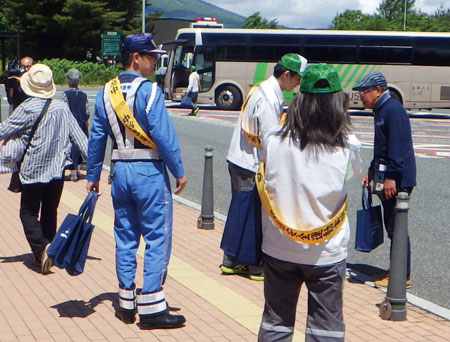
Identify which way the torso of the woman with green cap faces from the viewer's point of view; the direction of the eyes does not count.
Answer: away from the camera

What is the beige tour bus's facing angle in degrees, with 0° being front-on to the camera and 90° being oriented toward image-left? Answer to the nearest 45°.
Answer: approximately 90°

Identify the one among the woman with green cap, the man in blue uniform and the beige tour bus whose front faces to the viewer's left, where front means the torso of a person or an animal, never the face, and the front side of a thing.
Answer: the beige tour bus

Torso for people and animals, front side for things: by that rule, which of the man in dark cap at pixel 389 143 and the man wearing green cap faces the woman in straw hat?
the man in dark cap

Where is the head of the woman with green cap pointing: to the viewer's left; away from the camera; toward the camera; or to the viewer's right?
away from the camera

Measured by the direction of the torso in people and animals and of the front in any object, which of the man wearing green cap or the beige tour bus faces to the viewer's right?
the man wearing green cap

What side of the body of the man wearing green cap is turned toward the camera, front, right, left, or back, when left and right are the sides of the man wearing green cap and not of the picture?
right

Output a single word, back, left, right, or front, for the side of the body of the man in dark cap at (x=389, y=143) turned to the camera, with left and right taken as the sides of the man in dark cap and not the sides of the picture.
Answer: left

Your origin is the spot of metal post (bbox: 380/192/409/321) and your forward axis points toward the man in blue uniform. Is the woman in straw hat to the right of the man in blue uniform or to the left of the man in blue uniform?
right

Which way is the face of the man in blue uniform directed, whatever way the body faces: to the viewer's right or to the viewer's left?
to the viewer's right

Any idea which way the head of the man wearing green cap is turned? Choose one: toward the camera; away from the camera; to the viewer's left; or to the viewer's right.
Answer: to the viewer's right

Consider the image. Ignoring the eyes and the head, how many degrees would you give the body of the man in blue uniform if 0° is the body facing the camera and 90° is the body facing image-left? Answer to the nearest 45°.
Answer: approximately 225°
